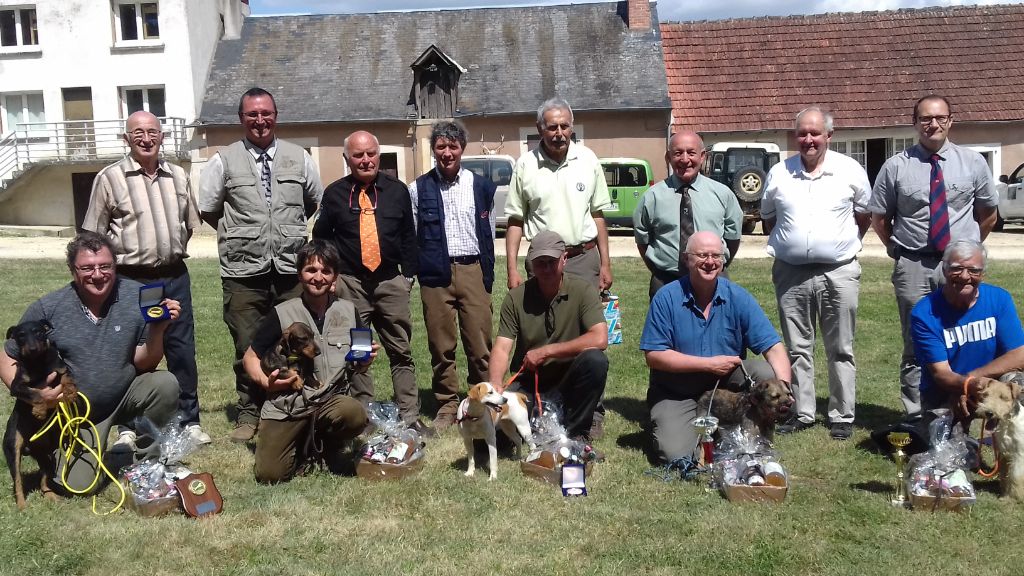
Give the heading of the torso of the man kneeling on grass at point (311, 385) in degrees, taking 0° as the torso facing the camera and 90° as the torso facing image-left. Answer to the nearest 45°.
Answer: approximately 0°

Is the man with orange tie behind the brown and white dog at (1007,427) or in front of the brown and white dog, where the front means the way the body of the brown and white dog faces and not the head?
in front

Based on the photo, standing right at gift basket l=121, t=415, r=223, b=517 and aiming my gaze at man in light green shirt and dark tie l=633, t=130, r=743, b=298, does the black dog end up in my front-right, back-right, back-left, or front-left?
back-left

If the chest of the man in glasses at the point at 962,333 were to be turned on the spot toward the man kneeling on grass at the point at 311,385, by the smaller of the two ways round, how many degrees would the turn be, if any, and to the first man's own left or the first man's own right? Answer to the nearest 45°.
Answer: approximately 45° to the first man's own right

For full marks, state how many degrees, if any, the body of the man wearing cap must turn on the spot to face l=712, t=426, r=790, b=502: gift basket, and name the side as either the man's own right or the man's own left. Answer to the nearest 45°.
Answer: approximately 45° to the man's own left

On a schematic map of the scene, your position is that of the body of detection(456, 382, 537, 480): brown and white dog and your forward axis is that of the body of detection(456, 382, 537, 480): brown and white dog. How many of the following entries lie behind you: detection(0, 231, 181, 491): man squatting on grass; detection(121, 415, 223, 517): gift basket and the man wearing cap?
1

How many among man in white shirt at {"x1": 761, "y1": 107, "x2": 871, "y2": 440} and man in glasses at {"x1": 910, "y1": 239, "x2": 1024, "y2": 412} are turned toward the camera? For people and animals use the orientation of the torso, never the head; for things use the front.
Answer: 2

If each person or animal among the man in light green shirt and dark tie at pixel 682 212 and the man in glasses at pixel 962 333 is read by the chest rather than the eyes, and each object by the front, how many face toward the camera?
2

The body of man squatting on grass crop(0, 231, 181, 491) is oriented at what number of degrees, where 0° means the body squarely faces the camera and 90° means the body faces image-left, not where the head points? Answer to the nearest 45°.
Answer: approximately 0°

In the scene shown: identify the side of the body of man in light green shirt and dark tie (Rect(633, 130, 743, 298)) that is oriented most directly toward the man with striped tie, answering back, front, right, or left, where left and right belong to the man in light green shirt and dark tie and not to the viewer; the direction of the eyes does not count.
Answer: left
